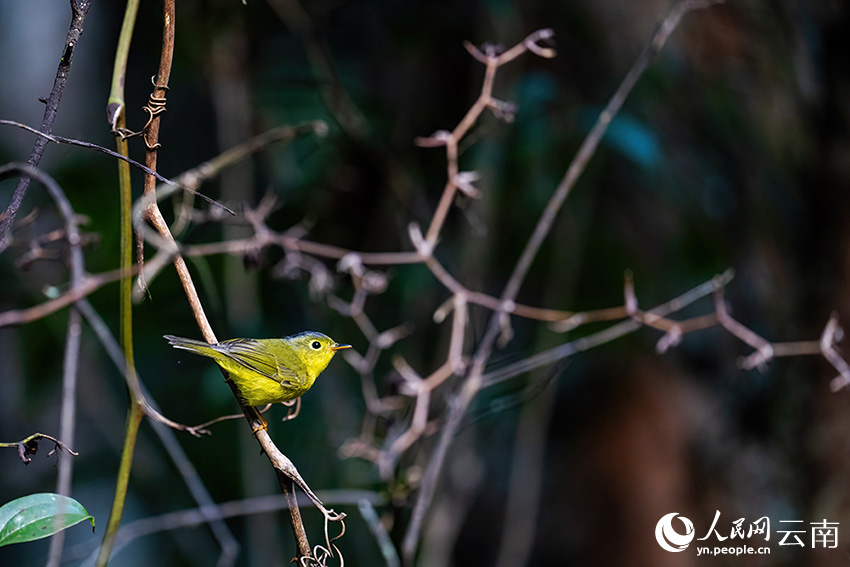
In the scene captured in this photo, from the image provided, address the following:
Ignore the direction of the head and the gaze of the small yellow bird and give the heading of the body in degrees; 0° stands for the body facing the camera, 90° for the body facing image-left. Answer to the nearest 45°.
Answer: approximately 270°
